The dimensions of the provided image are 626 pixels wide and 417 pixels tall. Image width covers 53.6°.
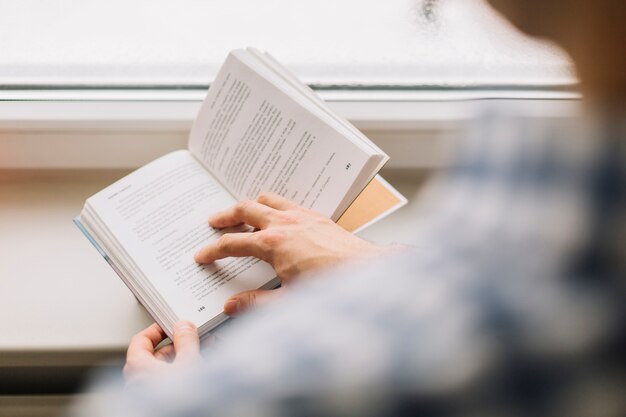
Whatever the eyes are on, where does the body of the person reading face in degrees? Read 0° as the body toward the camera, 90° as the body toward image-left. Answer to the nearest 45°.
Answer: approximately 135°
